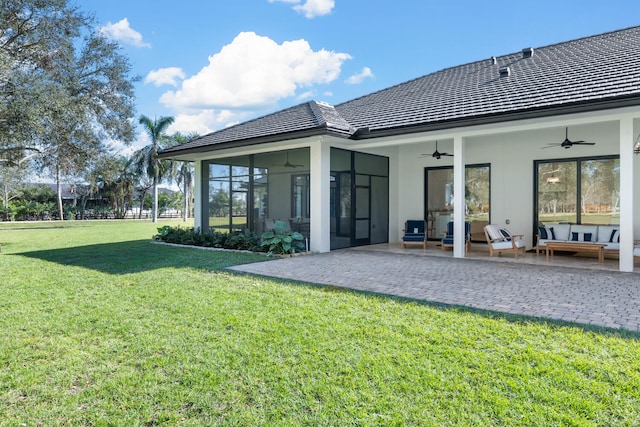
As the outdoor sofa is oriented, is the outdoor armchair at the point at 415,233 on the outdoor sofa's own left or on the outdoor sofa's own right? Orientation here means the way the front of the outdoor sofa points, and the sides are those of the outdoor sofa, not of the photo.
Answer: on the outdoor sofa's own right

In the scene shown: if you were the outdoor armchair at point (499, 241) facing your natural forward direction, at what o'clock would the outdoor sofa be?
The outdoor sofa is roughly at 10 o'clock from the outdoor armchair.

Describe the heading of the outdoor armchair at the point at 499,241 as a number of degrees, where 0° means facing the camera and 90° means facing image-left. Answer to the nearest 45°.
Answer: approximately 315°

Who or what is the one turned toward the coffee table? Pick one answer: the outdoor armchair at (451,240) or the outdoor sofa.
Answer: the outdoor sofa

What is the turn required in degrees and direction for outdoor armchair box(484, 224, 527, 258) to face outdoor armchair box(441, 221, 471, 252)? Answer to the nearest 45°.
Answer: approximately 180°

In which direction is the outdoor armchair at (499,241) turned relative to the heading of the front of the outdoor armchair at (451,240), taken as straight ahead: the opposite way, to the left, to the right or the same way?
to the left

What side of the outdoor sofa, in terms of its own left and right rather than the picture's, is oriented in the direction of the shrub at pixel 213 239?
right

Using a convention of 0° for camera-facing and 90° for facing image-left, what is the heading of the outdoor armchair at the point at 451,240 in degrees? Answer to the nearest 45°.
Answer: approximately 45°
